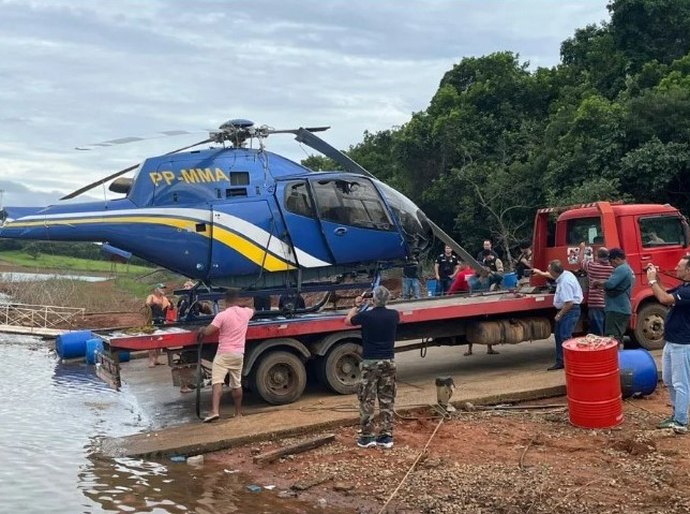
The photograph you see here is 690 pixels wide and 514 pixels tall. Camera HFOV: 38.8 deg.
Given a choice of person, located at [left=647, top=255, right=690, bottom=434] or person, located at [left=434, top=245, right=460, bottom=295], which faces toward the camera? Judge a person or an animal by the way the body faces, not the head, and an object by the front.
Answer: person, located at [left=434, top=245, right=460, bottom=295]

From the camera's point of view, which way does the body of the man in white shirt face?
to the viewer's left

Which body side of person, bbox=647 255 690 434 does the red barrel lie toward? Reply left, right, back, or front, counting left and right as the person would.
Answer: front

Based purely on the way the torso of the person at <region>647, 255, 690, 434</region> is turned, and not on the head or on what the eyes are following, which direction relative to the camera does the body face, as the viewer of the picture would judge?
to the viewer's left

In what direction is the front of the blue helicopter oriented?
to the viewer's right

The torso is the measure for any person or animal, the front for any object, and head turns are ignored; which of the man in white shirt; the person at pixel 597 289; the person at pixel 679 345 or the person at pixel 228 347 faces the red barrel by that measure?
the person at pixel 679 345

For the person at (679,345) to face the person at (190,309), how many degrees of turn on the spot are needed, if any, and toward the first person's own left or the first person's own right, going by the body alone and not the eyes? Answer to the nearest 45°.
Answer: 0° — they already face them
